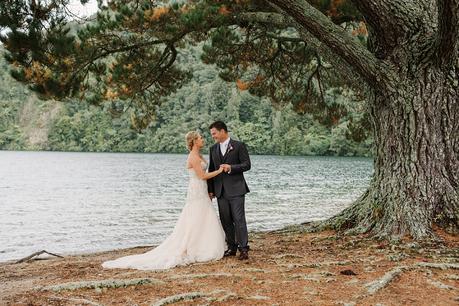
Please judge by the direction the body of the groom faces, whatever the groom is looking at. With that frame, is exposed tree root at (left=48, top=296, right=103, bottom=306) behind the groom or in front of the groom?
in front

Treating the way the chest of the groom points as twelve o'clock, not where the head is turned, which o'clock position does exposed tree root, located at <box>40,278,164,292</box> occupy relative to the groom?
The exposed tree root is roughly at 12 o'clock from the groom.

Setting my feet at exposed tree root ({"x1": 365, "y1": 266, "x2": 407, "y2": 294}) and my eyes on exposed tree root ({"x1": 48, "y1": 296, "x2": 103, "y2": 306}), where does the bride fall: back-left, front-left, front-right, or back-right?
front-right

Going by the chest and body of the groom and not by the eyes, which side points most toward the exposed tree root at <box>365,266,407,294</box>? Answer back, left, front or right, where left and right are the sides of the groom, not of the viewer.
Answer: left

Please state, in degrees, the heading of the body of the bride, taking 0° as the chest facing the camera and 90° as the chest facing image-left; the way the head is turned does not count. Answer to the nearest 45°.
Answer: approximately 270°

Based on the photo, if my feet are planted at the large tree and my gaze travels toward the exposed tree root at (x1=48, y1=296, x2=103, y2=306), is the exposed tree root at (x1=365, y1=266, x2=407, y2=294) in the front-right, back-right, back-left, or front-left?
front-left

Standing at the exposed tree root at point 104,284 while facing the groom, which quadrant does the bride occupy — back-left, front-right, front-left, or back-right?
front-left

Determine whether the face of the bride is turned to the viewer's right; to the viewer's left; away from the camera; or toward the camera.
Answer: to the viewer's right

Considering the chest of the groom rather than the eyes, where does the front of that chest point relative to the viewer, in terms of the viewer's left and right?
facing the viewer and to the left of the viewer

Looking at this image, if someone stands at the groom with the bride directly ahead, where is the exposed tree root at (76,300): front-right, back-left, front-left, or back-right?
front-left

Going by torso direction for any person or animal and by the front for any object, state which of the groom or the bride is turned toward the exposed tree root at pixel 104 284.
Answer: the groom

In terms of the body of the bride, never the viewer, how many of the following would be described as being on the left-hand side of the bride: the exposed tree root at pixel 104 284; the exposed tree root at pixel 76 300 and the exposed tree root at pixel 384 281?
0

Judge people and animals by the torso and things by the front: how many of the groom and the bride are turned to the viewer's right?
1
